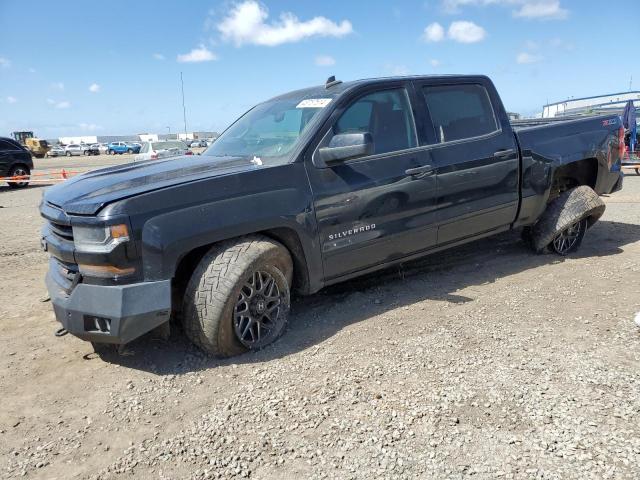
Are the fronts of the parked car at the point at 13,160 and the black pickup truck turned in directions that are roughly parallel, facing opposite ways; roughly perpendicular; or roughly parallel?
roughly parallel

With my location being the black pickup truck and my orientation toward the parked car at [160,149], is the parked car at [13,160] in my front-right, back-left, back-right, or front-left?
front-left

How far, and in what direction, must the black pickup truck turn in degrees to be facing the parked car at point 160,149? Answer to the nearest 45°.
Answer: approximately 135° to its right

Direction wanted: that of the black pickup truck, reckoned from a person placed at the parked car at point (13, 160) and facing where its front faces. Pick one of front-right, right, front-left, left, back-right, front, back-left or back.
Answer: left

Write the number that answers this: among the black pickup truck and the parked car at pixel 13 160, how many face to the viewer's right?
0

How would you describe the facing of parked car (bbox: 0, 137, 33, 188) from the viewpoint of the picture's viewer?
facing to the left of the viewer

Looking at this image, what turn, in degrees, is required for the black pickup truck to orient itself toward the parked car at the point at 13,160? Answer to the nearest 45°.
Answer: approximately 90° to its right

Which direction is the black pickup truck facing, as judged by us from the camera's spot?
facing the viewer and to the left of the viewer

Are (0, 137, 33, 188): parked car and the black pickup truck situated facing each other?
no
